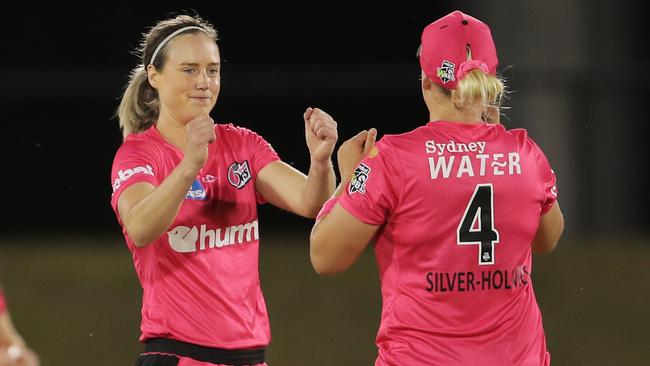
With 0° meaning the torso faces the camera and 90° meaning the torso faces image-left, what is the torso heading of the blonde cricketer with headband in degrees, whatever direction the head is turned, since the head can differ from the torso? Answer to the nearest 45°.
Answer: approximately 315°

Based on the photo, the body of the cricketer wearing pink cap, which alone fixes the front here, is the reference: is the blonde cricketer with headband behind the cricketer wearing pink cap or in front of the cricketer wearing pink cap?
in front

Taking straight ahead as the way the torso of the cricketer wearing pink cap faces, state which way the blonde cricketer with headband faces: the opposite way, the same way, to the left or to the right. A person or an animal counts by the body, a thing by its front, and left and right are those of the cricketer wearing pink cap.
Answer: the opposite way

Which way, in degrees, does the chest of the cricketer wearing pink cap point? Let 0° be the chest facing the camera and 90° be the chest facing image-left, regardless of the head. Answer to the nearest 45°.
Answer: approximately 135°
